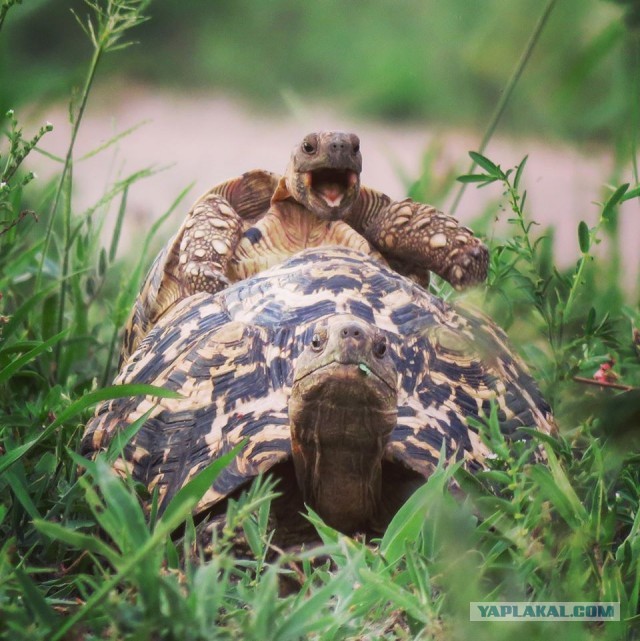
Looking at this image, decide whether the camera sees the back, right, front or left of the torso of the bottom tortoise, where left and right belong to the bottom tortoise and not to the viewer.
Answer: front
